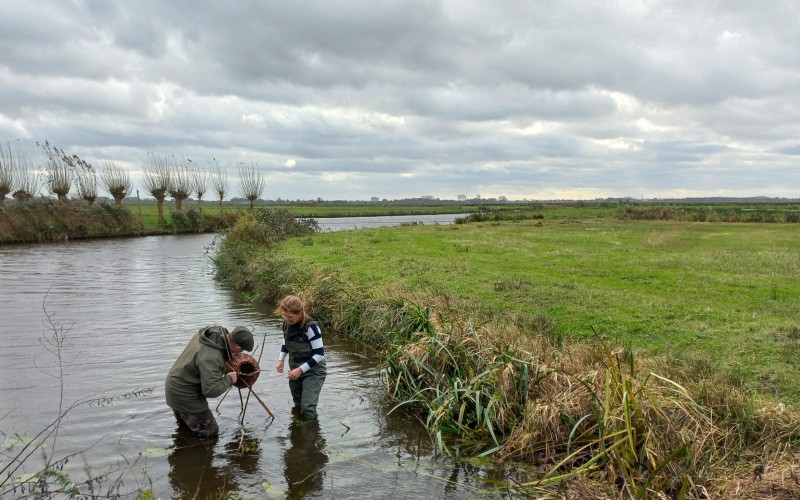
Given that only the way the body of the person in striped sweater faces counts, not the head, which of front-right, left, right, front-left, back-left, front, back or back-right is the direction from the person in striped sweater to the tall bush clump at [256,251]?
back-right

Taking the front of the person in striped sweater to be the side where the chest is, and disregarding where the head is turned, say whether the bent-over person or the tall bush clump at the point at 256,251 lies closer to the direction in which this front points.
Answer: the bent-over person

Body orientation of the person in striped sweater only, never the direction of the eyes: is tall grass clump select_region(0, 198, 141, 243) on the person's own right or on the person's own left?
on the person's own right

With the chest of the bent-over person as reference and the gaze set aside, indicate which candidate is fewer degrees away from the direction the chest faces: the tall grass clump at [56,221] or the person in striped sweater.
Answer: the person in striped sweater

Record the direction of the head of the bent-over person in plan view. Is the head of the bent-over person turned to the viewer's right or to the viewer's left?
to the viewer's right

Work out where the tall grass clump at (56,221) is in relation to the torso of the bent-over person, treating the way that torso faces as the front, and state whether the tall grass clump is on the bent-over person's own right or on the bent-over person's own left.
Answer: on the bent-over person's own left

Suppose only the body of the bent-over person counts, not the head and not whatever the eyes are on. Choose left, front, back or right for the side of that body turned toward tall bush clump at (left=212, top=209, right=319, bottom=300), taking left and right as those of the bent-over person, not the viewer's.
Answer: left

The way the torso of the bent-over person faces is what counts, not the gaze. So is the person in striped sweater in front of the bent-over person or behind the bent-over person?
in front

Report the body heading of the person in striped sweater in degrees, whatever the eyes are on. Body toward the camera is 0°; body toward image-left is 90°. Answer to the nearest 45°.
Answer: approximately 45°

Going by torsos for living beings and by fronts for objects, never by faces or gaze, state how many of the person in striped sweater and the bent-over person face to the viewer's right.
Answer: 1

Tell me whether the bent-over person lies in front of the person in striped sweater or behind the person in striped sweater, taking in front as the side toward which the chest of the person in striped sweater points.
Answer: in front

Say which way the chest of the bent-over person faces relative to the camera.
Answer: to the viewer's right

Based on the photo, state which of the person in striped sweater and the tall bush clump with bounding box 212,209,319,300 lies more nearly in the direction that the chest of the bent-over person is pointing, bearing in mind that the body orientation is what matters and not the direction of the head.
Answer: the person in striped sweater
